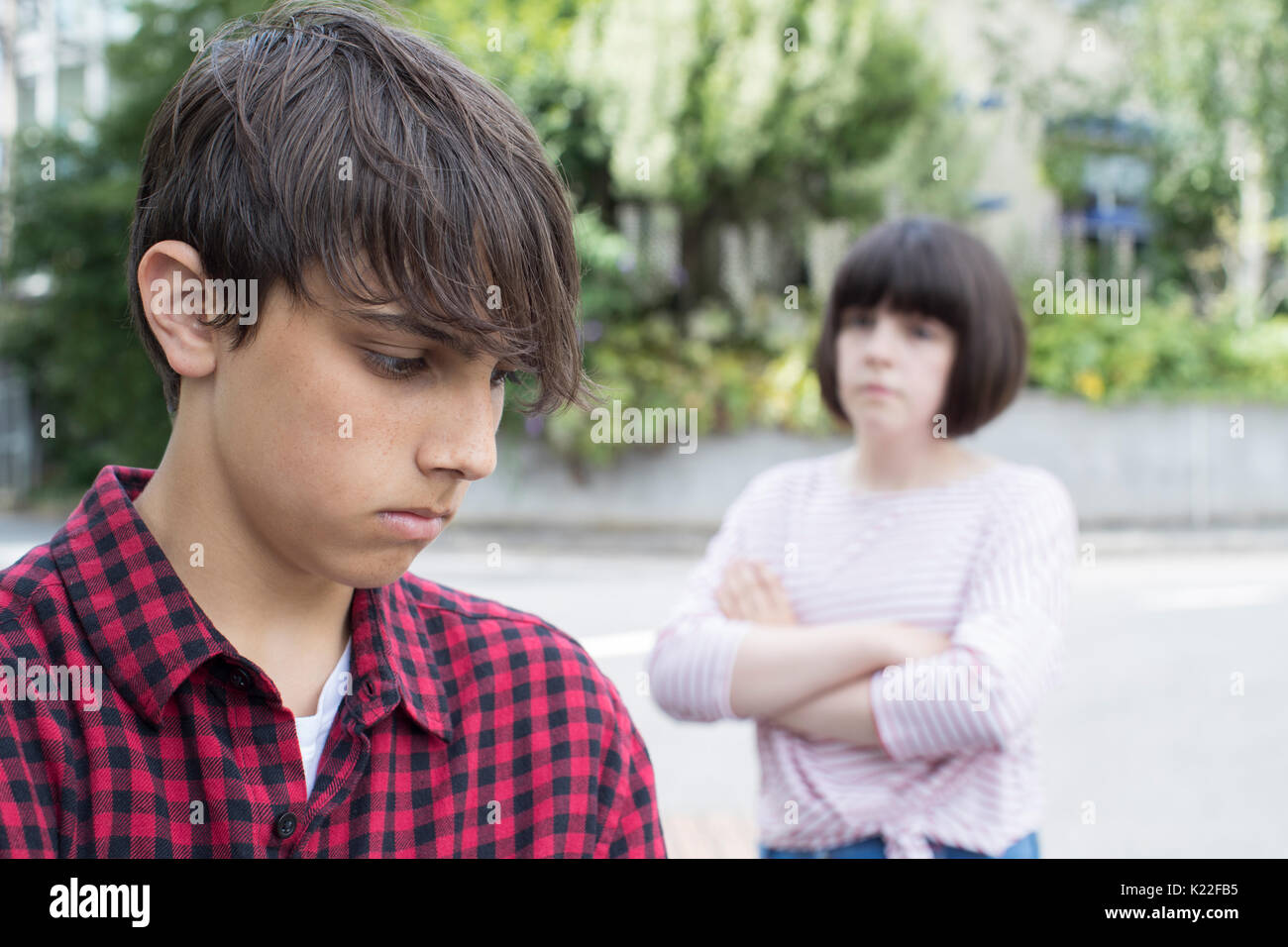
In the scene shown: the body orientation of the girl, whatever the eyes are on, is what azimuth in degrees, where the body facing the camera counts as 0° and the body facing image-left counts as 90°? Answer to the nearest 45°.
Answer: approximately 0°

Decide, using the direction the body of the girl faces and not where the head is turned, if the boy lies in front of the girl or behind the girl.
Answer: in front
